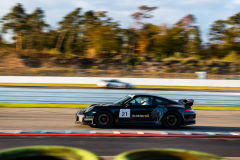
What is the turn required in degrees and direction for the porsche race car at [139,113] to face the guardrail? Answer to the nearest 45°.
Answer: approximately 90° to its right

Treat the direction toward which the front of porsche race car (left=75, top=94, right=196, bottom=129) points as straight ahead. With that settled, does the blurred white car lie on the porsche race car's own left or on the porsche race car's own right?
on the porsche race car's own right

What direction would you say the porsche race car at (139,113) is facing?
to the viewer's left
